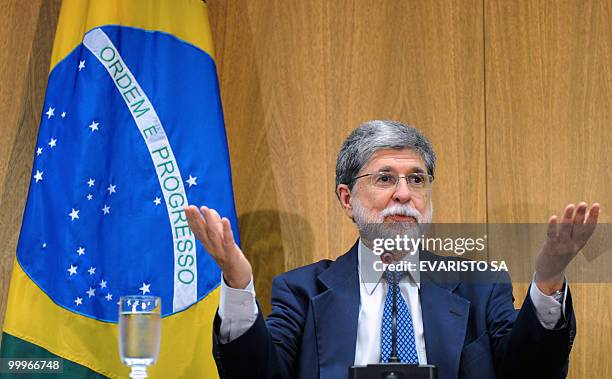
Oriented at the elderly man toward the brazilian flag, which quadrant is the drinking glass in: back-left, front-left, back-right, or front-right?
front-left

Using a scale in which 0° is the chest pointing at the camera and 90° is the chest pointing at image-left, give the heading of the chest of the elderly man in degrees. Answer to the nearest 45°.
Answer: approximately 0°

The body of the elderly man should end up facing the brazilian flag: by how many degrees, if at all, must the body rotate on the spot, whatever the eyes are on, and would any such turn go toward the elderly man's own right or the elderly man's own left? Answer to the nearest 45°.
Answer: approximately 90° to the elderly man's own right

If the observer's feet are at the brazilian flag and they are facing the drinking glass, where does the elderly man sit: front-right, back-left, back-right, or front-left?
front-left

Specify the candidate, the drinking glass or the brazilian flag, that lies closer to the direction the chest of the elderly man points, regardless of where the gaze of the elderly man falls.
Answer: the drinking glass

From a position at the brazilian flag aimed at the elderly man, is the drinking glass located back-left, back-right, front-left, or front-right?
front-right

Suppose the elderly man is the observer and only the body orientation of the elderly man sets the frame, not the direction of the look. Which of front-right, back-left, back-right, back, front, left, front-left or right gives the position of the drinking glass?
front-right

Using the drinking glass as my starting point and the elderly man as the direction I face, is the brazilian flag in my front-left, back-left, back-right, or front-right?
front-left
